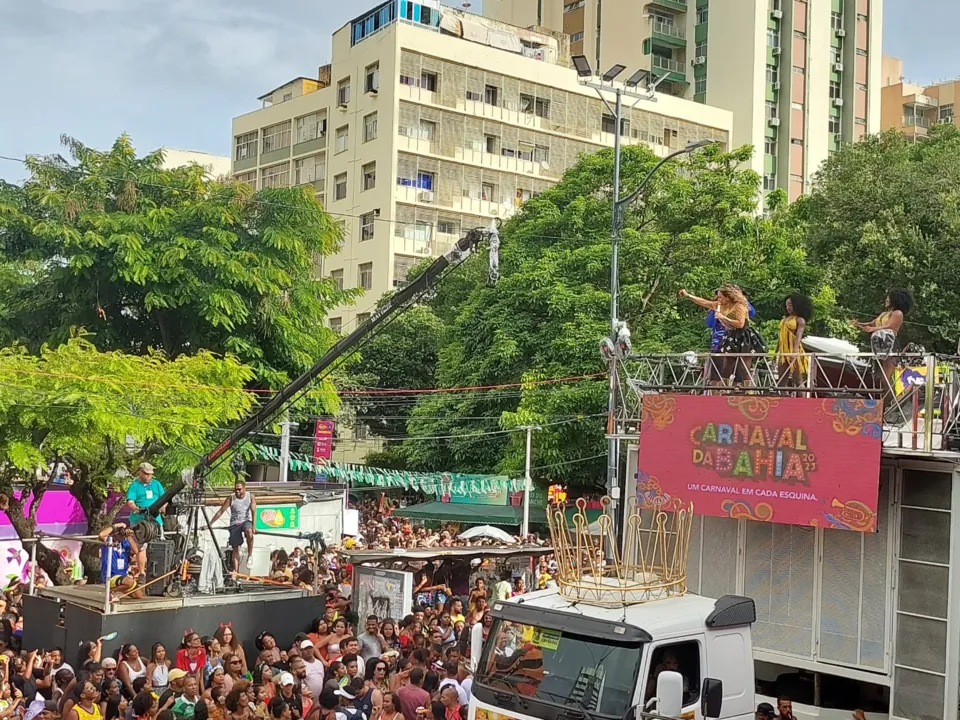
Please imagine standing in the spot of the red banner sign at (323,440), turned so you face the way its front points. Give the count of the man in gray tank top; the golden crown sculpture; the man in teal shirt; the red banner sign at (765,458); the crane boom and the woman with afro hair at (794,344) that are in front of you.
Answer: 6

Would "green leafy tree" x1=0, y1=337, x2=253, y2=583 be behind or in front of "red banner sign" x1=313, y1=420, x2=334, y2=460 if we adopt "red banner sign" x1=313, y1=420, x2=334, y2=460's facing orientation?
in front

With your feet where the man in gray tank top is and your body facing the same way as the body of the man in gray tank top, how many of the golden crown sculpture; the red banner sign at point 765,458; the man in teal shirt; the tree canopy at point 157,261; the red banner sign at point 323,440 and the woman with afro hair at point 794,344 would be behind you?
2

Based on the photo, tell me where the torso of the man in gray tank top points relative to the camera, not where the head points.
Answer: toward the camera

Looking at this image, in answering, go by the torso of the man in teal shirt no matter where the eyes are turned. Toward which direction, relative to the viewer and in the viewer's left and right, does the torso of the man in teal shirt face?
facing the viewer and to the right of the viewer

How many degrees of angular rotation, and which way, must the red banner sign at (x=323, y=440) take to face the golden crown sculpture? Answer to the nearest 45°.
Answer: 0° — it already faces it

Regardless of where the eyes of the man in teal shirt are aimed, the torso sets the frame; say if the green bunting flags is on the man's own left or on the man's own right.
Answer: on the man's own left

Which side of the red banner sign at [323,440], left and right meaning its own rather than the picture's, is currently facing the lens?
front

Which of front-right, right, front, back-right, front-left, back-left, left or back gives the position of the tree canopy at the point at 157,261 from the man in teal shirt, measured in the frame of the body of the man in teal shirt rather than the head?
back-left

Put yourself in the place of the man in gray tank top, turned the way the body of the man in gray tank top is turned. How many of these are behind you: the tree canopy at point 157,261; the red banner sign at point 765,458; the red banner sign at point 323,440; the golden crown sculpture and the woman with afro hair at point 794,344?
2

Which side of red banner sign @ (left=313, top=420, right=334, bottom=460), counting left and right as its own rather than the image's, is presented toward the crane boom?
front

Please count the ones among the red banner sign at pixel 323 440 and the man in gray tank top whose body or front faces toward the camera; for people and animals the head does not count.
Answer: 2
